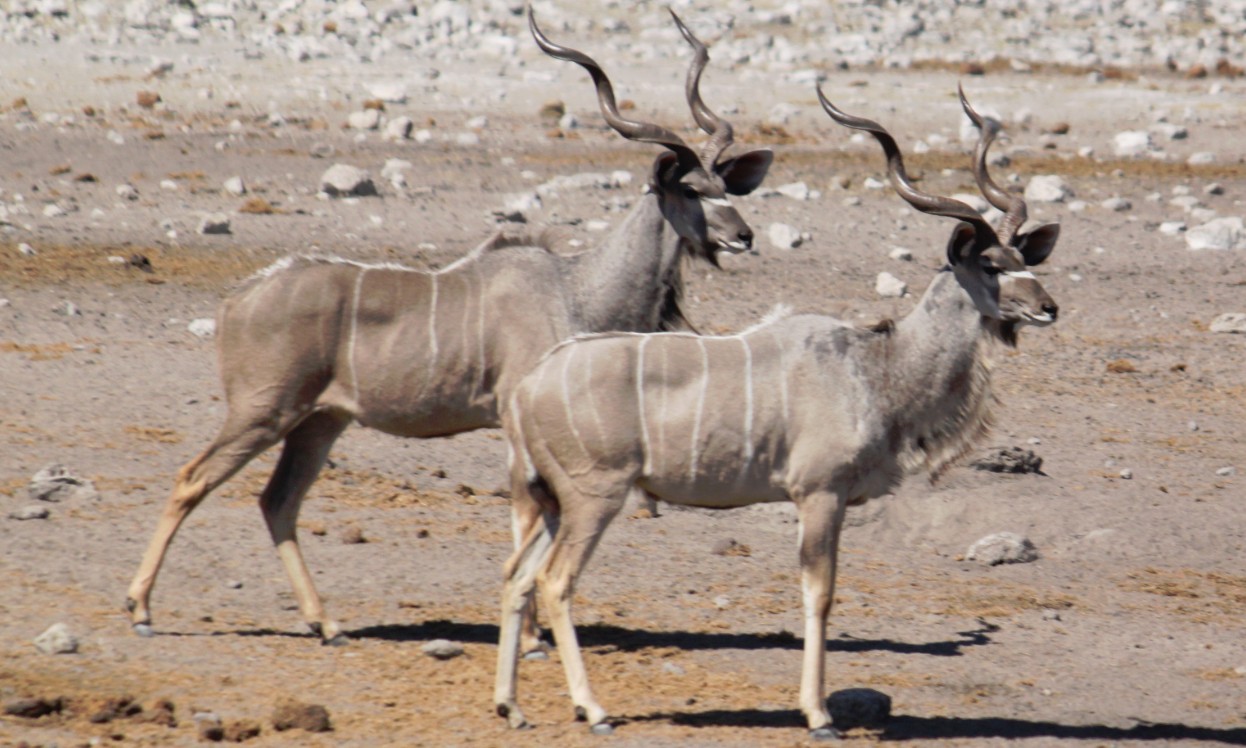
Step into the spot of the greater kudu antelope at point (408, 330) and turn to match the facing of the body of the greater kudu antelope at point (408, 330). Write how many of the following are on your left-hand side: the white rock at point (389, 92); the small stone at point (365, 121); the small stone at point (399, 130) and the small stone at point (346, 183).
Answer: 4

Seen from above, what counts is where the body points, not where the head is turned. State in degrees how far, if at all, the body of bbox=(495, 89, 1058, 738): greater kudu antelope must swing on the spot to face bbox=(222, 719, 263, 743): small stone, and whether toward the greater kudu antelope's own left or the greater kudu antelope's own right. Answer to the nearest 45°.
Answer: approximately 135° to the greater kudu antelope's own right

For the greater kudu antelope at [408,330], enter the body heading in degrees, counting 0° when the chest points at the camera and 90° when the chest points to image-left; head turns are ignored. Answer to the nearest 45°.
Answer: approximately 270°

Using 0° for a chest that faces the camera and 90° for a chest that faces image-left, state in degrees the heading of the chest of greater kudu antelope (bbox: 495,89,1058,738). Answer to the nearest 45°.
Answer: approximately 270°

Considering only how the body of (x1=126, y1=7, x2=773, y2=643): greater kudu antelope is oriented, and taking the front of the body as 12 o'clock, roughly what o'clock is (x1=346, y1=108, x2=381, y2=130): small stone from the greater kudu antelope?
The small stone is roughly at 9 o'clock from the greater kudu antelope.

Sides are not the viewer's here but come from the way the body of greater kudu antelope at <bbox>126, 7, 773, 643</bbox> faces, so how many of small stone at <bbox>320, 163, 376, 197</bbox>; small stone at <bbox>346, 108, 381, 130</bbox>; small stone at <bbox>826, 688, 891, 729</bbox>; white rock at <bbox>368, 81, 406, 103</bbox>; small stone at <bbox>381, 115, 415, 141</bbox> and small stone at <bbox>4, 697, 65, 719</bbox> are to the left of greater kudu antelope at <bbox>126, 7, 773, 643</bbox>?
4

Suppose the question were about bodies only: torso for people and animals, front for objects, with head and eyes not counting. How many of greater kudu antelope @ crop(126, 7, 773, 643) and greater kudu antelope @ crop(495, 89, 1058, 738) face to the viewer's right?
2

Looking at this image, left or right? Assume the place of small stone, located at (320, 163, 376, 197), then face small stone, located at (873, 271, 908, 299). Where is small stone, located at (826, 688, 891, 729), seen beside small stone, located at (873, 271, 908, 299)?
right

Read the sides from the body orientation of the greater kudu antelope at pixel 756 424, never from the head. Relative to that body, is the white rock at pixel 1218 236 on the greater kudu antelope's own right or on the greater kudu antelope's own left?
on the greater kudu antelope's own left

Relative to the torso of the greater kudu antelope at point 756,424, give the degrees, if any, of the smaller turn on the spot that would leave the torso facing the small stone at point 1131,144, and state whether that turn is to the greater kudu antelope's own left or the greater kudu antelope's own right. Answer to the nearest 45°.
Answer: approximately 90° to the greater kudu antelope's own left
